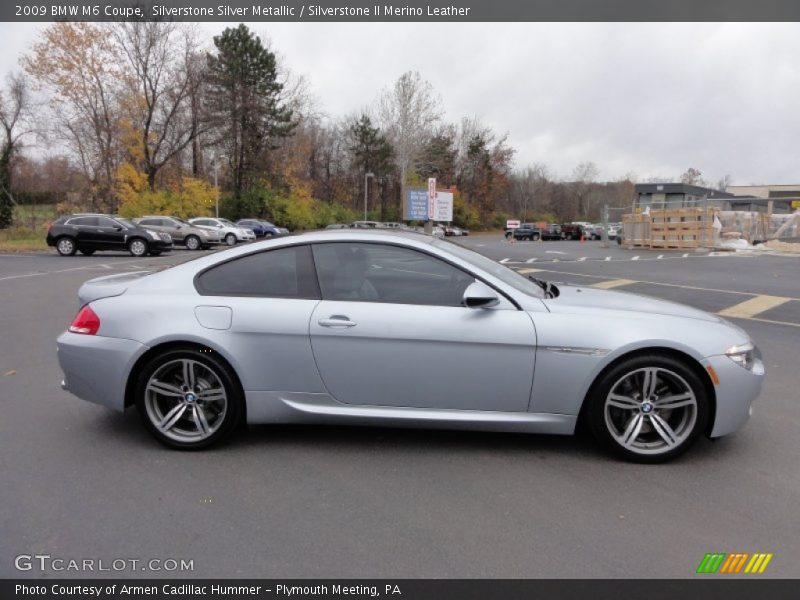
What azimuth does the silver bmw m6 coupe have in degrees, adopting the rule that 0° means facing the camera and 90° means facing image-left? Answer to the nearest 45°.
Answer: approximately 270°

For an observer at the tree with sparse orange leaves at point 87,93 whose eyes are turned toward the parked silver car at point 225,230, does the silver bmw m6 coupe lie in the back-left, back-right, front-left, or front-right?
front-right

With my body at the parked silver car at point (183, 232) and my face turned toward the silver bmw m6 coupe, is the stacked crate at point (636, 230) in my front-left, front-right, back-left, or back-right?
front-left

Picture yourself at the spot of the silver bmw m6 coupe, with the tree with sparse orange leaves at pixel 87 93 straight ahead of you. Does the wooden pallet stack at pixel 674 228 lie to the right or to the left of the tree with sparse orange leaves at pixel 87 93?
right

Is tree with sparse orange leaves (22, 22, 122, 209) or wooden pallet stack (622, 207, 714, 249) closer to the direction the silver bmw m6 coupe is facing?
the wooden pallet stack

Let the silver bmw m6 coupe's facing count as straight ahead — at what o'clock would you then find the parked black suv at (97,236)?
The parked black suv is roughly at 8 o'clock from the silver bmw m6 coupe.

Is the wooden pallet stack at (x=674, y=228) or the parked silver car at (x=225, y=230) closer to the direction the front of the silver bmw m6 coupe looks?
the wooden pallet stack

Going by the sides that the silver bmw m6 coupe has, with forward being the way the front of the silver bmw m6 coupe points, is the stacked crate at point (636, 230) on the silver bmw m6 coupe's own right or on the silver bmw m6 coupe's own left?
on the silver bmw m6 coupe's own left

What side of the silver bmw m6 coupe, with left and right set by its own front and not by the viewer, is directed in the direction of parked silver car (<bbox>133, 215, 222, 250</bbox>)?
left
